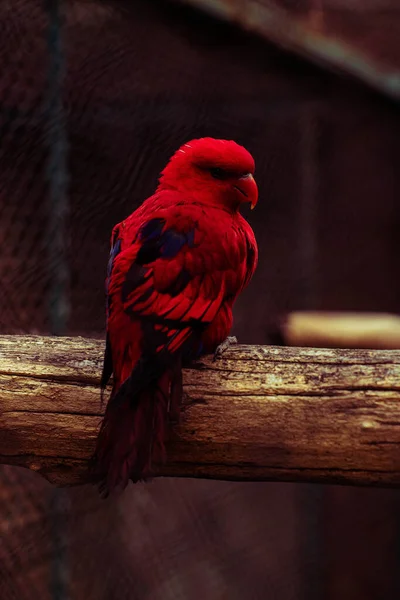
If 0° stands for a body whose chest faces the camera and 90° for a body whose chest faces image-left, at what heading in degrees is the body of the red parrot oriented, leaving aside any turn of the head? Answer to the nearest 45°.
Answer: approximately 225°

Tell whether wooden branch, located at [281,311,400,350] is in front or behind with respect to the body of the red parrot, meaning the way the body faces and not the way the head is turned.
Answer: in front
